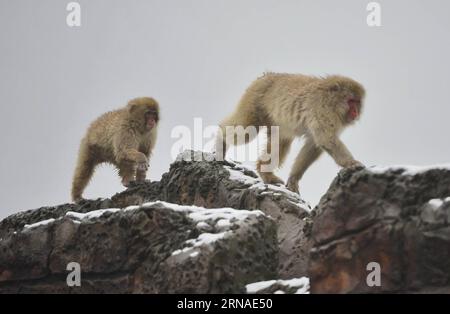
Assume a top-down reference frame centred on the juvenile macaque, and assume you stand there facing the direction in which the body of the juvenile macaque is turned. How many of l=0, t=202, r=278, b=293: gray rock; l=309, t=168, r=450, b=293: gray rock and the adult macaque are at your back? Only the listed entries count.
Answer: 0

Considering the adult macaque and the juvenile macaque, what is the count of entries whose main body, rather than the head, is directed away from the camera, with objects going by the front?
0

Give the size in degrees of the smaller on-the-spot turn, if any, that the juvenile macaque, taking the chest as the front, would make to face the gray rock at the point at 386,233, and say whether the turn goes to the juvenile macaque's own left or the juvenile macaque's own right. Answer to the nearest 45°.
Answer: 0° — it already faces it

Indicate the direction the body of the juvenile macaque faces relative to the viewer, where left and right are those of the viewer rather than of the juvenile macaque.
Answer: facing the viewer and to the right of the viewer

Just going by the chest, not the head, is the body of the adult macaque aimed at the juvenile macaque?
no

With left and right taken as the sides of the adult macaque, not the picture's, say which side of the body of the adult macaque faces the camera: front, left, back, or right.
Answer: right

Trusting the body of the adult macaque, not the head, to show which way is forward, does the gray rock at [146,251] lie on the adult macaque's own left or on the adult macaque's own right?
on the adult macaque's own right
